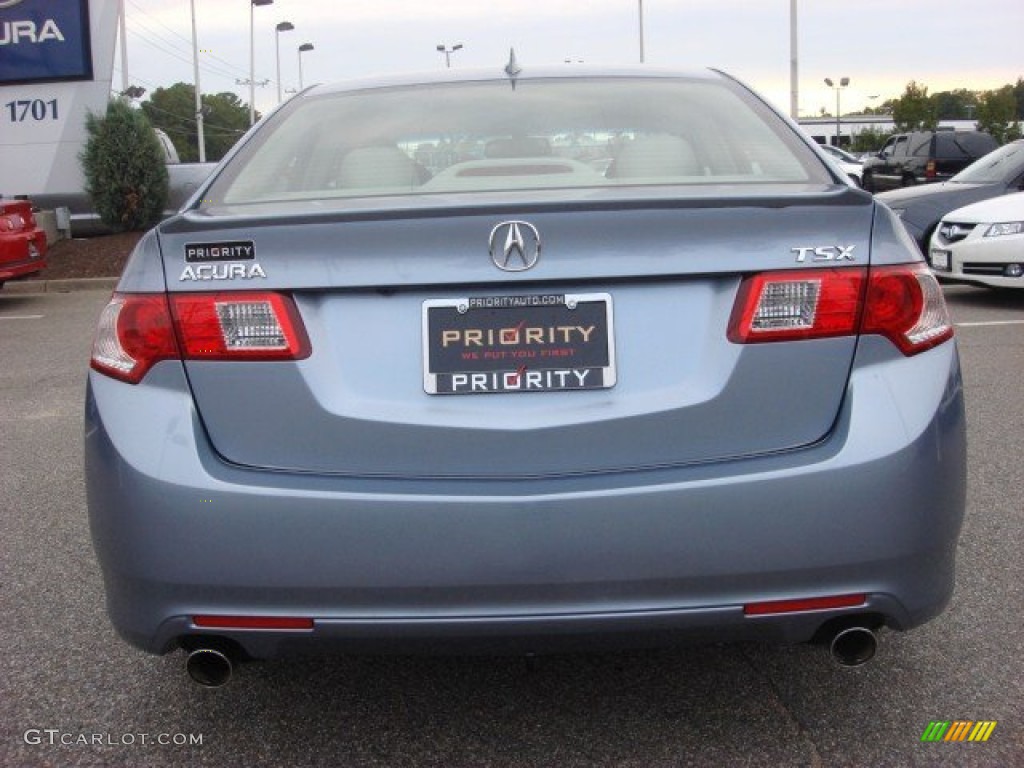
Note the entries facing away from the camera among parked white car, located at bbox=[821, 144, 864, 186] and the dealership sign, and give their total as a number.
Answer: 0

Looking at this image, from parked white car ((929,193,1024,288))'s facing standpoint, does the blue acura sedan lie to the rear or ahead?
ahead

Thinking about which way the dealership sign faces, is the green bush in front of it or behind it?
in front

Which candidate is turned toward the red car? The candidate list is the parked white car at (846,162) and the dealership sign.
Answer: the dealership sign

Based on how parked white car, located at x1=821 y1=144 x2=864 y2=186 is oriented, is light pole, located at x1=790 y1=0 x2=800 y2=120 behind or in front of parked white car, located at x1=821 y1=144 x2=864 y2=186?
behind

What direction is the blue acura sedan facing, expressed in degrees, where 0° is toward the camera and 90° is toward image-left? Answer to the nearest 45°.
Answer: approximately 180°

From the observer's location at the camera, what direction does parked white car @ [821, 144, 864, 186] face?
facing the viewer and to the right of the viewer

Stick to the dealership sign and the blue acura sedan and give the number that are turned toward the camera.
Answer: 1

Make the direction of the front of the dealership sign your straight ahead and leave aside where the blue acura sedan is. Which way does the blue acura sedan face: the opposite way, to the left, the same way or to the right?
the opposite way

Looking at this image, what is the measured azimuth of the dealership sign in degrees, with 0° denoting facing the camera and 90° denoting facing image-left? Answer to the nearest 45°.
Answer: approximately 0°
